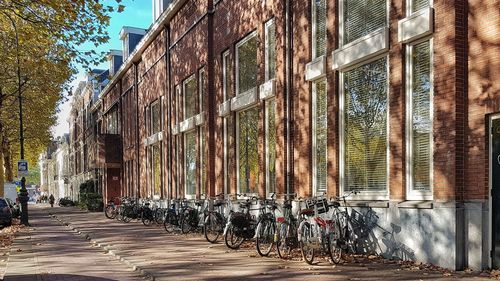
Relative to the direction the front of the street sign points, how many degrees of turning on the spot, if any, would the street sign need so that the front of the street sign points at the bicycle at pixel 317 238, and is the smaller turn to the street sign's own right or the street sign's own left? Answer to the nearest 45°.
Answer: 0° — it already faces it

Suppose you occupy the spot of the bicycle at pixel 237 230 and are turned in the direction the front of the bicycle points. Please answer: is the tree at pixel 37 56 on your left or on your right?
on your left

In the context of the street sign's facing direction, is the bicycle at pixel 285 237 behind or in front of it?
in front

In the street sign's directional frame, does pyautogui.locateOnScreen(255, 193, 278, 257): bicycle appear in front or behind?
in front

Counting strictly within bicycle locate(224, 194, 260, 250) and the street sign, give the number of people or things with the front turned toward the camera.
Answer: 1

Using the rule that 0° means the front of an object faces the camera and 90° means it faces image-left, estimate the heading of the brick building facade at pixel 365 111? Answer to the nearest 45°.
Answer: approximately 45°
